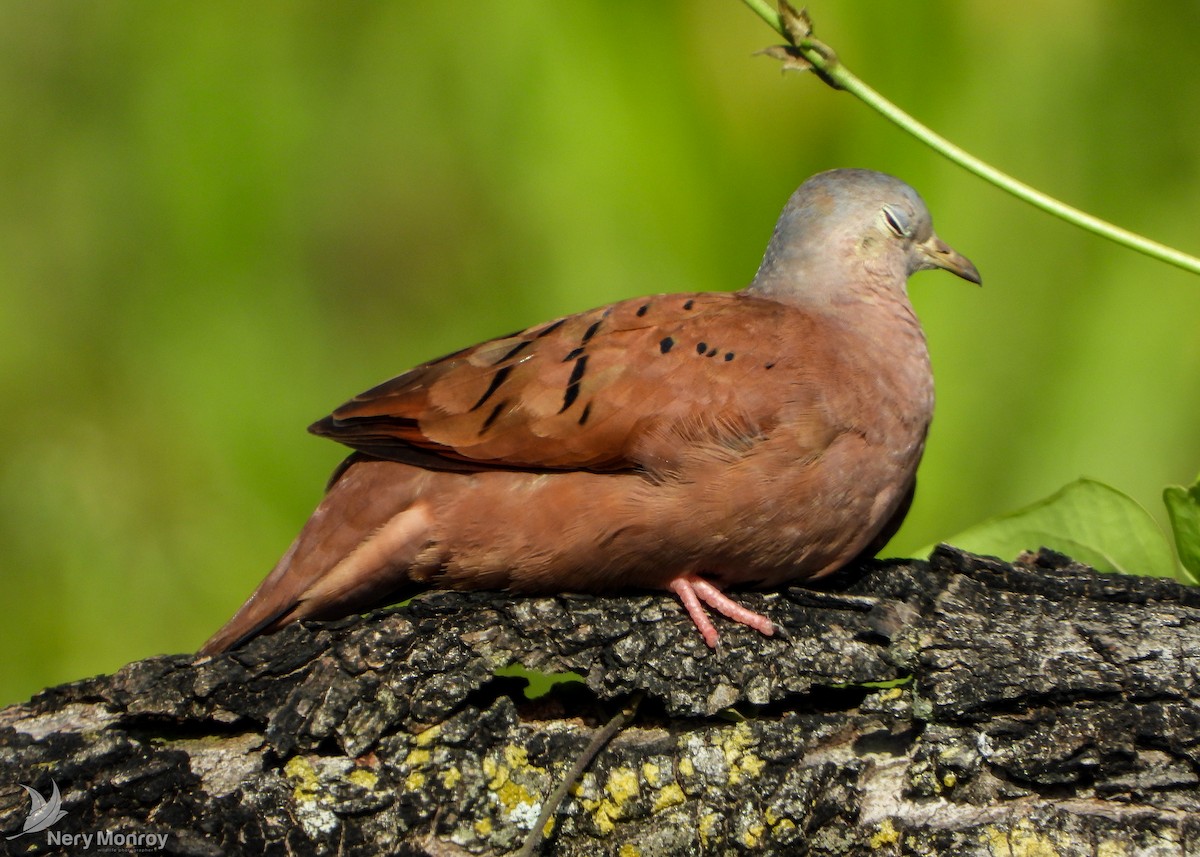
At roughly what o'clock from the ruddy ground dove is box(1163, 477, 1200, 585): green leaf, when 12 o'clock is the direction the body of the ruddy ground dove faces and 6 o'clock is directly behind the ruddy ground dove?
The green leaf is roughly at 12 o'clock from the ruddy ground dove.

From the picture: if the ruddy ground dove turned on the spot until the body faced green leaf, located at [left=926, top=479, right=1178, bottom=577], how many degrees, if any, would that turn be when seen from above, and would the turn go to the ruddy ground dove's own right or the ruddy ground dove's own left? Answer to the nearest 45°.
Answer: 0° — it already faces it

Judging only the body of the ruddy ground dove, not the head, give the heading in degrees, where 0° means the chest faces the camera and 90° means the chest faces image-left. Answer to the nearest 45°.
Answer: approximately 270°

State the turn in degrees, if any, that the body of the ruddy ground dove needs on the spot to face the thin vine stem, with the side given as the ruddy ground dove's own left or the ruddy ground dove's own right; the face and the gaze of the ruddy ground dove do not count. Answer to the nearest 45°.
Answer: approximately 45° to the ruddy ground dove's own right
